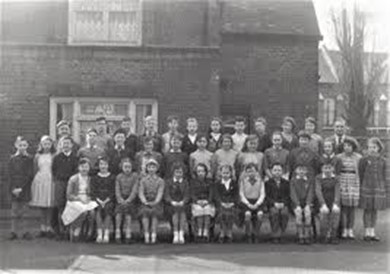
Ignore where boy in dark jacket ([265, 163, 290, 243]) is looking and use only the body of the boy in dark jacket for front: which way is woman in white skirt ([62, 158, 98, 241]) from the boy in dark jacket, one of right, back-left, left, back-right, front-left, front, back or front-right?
right

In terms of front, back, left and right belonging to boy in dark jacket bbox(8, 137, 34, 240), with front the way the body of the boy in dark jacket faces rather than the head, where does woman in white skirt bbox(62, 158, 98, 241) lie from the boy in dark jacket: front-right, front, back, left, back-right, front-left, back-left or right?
front-left

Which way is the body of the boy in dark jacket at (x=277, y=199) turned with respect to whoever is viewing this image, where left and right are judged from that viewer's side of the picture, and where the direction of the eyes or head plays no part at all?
facing the viewer

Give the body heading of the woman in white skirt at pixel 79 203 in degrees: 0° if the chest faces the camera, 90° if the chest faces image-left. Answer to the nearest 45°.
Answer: approximately 315°

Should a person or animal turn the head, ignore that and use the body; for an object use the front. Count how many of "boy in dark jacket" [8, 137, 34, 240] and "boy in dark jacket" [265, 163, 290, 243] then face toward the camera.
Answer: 2

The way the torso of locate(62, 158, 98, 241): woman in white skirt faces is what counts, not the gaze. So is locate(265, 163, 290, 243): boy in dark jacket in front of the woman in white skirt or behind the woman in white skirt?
in front

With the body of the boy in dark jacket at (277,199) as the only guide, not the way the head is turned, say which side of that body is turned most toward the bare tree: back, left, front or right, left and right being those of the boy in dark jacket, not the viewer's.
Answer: back

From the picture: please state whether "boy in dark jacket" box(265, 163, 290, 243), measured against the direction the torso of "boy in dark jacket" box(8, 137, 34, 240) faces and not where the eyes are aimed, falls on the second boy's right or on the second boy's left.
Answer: on the second boy's left

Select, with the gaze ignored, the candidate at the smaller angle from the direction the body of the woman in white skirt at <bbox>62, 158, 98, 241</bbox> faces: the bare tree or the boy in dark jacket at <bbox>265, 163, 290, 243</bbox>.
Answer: the boy in dark jacket

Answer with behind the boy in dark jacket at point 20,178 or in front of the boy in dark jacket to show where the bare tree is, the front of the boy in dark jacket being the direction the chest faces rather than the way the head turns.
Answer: behind
